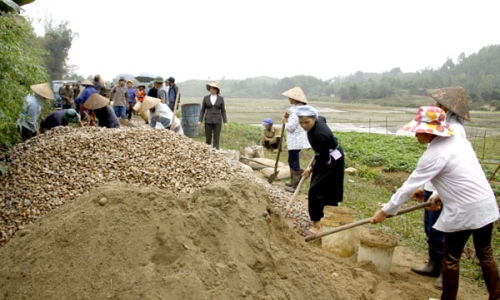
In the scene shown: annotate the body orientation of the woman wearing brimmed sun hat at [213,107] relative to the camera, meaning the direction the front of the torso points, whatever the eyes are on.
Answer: toward the camera

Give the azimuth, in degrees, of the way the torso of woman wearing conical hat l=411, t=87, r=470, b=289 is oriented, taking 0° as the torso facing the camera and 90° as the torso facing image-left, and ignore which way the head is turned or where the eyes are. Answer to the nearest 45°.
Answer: approximately 90°

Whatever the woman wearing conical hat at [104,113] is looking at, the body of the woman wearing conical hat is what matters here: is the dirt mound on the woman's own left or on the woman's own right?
on the woman's own left

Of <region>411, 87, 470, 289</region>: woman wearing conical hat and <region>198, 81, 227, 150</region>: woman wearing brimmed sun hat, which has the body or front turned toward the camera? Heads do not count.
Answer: <region>198, 81, 227, 150</region>: woman wearing brimmed sun hat

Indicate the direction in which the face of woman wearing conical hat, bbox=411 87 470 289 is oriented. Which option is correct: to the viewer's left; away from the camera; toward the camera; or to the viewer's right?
to the viewer's left

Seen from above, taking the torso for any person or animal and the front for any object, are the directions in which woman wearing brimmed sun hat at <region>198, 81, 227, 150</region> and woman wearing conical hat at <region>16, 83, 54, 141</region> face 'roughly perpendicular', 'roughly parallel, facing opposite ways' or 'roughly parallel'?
roughly perpendicular

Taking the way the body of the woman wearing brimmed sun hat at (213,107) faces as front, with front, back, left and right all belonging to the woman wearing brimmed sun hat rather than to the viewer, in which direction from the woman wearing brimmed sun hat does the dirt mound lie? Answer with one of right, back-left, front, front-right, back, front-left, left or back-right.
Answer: front

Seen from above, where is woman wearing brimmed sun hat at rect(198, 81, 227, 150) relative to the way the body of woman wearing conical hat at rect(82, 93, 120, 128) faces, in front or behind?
behind

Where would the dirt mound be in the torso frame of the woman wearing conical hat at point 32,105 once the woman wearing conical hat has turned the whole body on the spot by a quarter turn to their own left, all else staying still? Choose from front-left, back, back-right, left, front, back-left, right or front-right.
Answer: back

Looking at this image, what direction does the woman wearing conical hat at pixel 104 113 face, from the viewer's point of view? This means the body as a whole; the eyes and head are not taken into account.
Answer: to the viewer's left

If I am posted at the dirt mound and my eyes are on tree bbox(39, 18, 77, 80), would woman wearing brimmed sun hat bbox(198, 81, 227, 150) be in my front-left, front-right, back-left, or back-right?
front-right

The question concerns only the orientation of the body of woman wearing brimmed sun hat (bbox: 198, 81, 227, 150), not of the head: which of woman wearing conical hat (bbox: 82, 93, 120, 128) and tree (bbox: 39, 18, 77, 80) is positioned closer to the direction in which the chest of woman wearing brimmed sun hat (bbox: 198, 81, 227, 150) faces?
the woman wearing conical hat

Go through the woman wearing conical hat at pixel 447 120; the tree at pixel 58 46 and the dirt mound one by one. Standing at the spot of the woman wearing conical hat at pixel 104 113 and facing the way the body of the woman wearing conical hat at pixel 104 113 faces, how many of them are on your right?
1

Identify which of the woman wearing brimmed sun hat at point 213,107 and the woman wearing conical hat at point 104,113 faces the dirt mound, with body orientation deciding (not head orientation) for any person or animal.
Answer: the woman wearing brimmed sun hat at point 213,107

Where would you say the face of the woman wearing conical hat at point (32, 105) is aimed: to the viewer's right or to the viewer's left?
to the viewer's right

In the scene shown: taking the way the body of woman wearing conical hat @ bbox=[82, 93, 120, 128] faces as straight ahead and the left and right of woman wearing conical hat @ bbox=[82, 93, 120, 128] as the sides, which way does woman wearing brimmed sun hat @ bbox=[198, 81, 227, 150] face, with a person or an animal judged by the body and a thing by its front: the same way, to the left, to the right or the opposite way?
to the left
